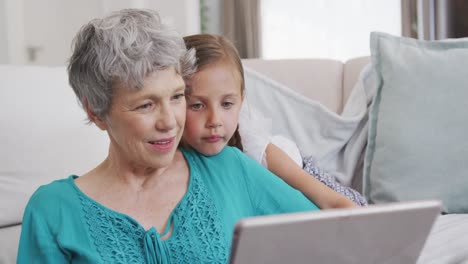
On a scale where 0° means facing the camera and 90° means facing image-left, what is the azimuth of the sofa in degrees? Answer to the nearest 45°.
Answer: approximately 0°

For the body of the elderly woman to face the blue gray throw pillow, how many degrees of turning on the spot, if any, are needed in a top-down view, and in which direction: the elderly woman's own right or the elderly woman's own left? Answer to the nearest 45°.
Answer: approximately 90° to the elderly woman's own left

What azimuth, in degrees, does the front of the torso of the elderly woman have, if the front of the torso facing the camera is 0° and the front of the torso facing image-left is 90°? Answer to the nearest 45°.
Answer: approximately 315°

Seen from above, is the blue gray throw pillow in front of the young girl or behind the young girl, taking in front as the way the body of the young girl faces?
behind
